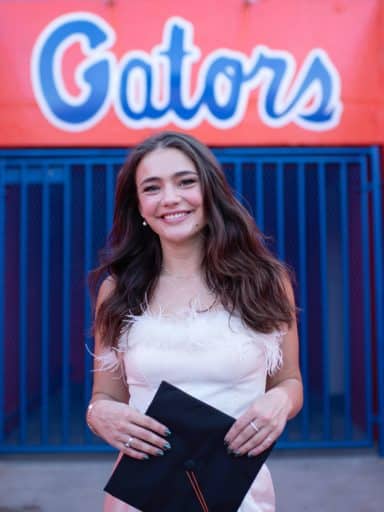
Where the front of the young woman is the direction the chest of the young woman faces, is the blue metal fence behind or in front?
behind

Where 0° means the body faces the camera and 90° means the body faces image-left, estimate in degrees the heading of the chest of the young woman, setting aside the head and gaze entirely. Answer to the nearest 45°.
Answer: approximately 0°
